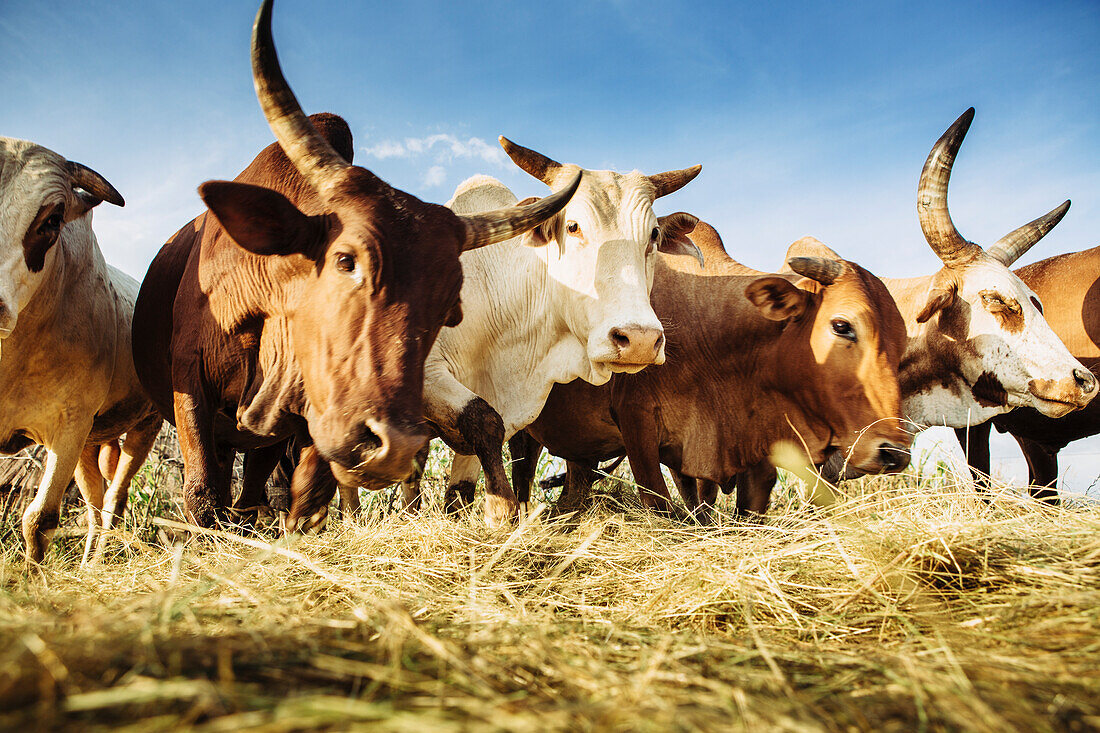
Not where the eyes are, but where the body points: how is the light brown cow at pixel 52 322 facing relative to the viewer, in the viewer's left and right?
facing the viewer and to the left of the viewer

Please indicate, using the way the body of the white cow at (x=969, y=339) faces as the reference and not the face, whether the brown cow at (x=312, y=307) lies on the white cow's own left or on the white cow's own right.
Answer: on the white cow's own right

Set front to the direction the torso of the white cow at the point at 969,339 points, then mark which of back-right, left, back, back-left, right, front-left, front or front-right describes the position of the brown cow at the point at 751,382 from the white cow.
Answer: right

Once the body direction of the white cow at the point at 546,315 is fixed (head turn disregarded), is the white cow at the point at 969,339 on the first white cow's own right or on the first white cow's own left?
on the first white cow's own left

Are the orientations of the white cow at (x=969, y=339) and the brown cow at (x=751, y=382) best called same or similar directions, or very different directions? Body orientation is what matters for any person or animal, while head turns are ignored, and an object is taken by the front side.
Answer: same or similar directions

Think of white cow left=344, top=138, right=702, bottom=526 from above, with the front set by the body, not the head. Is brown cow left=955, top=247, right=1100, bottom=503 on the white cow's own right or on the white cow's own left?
on the white cow's own left

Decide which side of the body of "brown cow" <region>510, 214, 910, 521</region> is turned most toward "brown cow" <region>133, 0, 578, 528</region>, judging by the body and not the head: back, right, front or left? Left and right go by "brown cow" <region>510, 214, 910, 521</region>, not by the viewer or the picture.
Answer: right

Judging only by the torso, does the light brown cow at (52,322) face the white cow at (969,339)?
no

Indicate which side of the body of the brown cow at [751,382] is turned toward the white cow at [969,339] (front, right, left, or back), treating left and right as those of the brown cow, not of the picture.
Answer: left

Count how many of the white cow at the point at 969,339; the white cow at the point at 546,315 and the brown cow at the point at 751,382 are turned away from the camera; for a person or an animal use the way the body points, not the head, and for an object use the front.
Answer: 0

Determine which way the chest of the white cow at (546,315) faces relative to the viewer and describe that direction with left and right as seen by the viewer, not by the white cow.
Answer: facing the viewer and to the right of the viewer

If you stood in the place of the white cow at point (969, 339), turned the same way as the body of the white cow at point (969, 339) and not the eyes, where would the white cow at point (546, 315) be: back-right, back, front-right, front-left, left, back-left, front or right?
right

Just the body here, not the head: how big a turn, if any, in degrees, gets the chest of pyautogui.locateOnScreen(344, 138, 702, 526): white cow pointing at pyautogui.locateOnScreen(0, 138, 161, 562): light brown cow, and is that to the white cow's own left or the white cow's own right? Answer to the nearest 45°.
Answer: approximately 135° to the white cow's own right

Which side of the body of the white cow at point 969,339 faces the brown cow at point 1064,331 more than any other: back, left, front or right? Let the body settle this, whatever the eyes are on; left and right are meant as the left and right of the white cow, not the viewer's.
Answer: left
